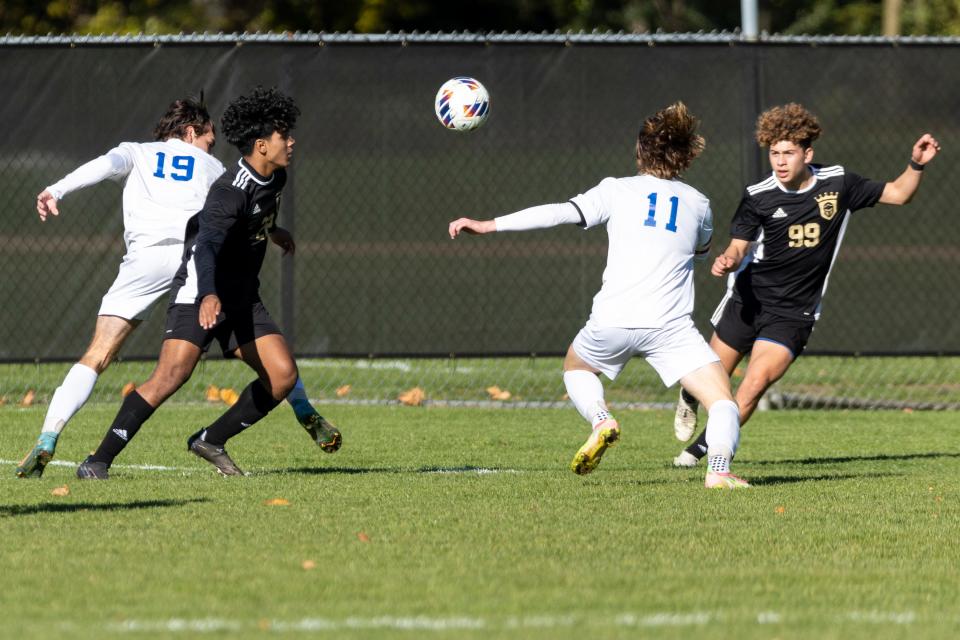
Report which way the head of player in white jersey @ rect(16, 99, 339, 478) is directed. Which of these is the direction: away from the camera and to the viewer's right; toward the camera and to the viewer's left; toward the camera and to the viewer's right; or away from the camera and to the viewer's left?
away from the camera and to the viewer's right

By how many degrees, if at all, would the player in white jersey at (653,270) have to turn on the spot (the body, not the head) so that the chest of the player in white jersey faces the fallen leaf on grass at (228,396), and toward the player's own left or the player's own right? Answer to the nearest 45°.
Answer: approximately 45° to the player's own left

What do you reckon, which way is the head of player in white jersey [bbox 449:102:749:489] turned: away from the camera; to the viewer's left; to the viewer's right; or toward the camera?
away from the camera

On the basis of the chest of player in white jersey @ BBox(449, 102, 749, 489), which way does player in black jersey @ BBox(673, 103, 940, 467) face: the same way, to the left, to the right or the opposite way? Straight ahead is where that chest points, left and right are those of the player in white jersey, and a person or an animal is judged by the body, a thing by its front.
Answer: the opposite way

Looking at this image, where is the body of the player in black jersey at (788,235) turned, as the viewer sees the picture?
toward the camera

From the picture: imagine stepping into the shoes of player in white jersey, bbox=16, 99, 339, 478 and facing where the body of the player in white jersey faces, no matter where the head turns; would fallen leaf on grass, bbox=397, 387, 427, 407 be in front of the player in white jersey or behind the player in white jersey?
in front

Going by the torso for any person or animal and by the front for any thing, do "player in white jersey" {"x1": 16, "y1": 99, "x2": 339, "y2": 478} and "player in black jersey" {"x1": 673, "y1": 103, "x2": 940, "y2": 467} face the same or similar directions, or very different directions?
very different directions

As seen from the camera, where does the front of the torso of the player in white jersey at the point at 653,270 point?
away from the camera

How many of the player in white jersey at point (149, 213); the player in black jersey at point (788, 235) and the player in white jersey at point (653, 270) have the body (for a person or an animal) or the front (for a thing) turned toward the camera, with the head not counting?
1

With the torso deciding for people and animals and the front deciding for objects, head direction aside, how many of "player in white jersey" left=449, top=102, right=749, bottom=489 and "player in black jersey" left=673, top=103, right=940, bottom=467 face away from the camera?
1

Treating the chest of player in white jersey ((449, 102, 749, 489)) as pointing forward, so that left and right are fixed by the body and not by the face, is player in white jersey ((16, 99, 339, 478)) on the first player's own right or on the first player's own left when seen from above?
on the first player's own left

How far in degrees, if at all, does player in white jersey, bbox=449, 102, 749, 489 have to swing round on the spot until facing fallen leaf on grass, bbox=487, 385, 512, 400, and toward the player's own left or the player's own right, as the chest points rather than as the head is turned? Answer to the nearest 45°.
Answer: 0° — they already face it
